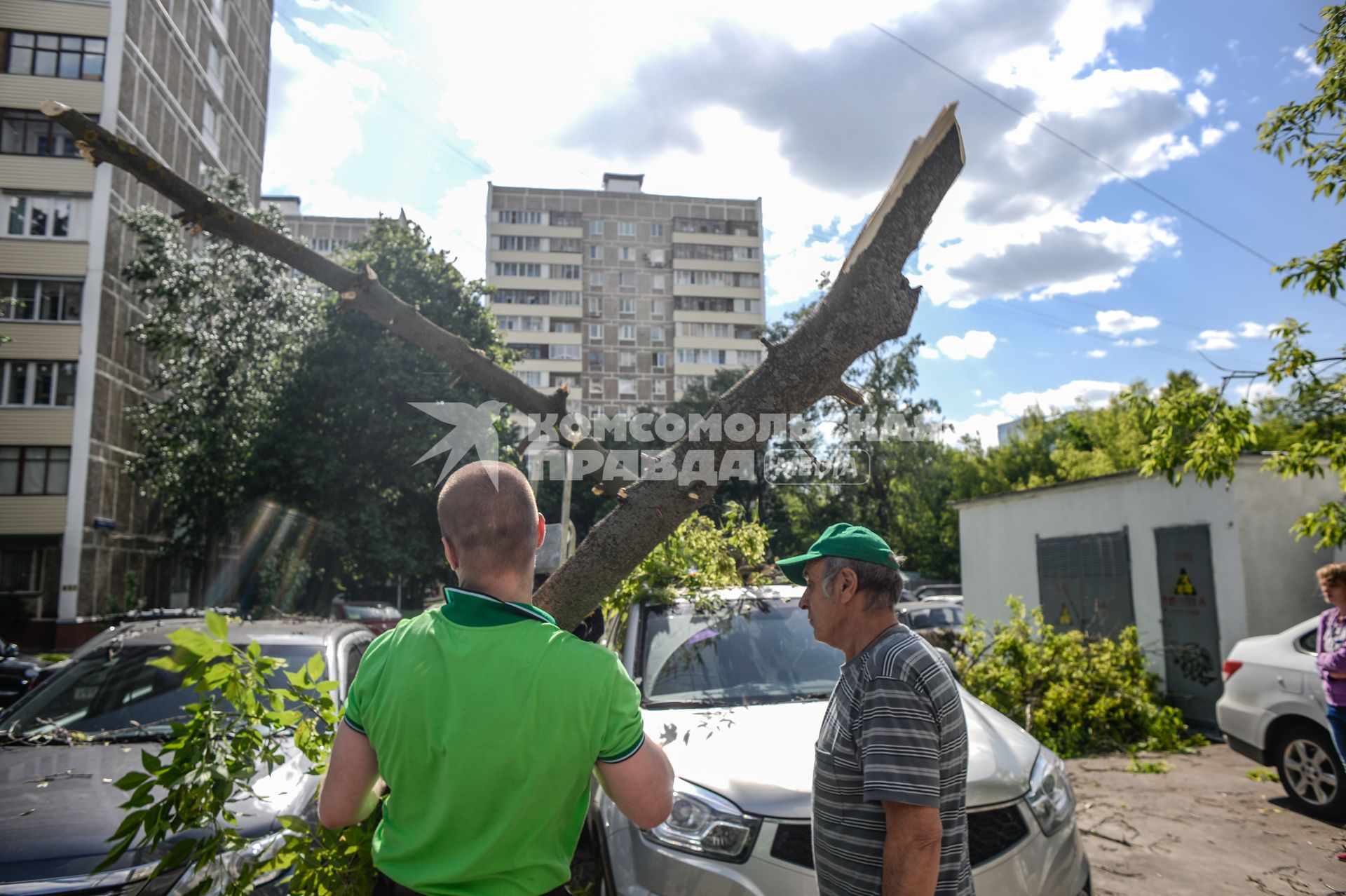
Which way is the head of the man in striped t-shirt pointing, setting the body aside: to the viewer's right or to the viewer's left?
to the viewer's left

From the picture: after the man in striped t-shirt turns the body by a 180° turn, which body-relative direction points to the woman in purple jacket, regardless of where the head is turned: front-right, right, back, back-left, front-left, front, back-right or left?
front-left

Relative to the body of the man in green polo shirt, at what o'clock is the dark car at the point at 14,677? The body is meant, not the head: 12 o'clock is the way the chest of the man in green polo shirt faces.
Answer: The dark car is roughly at 11 o'clock from the man in green polo shirt.

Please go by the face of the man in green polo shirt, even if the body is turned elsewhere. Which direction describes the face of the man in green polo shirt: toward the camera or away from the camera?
away from the camera

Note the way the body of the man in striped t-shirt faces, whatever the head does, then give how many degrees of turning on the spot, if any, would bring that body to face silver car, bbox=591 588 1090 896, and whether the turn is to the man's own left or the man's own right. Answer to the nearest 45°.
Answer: approximately 90° to the man's own right

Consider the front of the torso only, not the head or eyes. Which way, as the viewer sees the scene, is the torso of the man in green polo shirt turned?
away from the camera

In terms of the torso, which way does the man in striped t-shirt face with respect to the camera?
to the viewer's left

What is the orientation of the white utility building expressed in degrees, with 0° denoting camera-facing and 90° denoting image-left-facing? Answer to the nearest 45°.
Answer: approximately 45°

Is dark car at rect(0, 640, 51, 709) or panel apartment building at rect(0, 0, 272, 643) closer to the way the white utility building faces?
the dark car

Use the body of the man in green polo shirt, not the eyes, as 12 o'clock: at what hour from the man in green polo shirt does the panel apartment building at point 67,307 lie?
The panel apartment building is roughly at 11 o'clock from the man in green polo shirt.

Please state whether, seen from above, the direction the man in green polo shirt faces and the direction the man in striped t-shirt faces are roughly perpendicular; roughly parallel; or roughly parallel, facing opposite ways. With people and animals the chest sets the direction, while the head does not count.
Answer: roughly perpendicular
